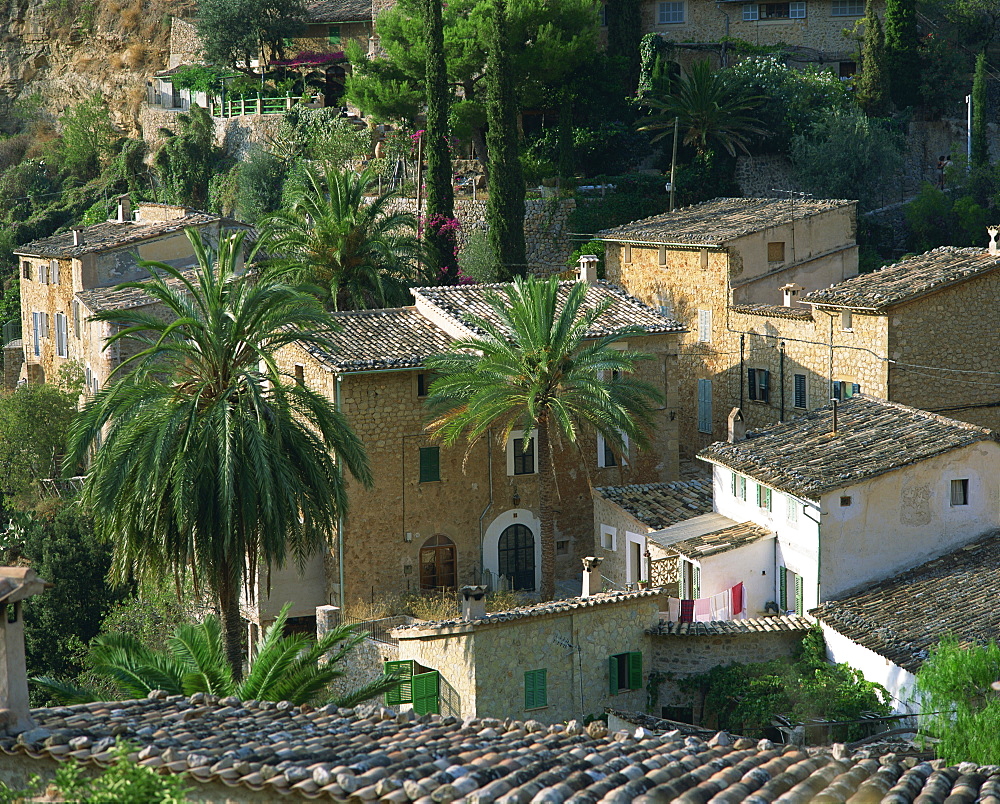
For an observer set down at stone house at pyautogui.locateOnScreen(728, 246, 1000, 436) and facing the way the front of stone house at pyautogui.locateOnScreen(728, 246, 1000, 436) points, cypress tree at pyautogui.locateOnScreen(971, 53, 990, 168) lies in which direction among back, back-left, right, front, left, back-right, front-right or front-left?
back-right

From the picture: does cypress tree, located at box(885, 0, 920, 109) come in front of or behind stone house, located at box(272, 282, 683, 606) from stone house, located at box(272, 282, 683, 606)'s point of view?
behind

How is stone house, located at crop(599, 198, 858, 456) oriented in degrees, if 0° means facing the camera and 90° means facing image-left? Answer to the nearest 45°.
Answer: approximately 45°

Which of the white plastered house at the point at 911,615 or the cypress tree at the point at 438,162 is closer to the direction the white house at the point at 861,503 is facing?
the white plastered house

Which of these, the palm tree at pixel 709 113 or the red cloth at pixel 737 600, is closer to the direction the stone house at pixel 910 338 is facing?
the red cloth

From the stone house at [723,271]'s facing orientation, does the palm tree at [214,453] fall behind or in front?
in front

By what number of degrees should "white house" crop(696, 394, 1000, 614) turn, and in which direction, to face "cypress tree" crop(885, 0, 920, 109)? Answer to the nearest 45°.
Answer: approximately 135° to its right

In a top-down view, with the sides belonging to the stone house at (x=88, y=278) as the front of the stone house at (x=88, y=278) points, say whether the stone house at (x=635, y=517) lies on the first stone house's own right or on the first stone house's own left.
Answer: on the first stone house's own left

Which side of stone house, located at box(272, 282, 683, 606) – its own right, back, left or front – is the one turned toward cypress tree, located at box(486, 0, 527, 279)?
back
